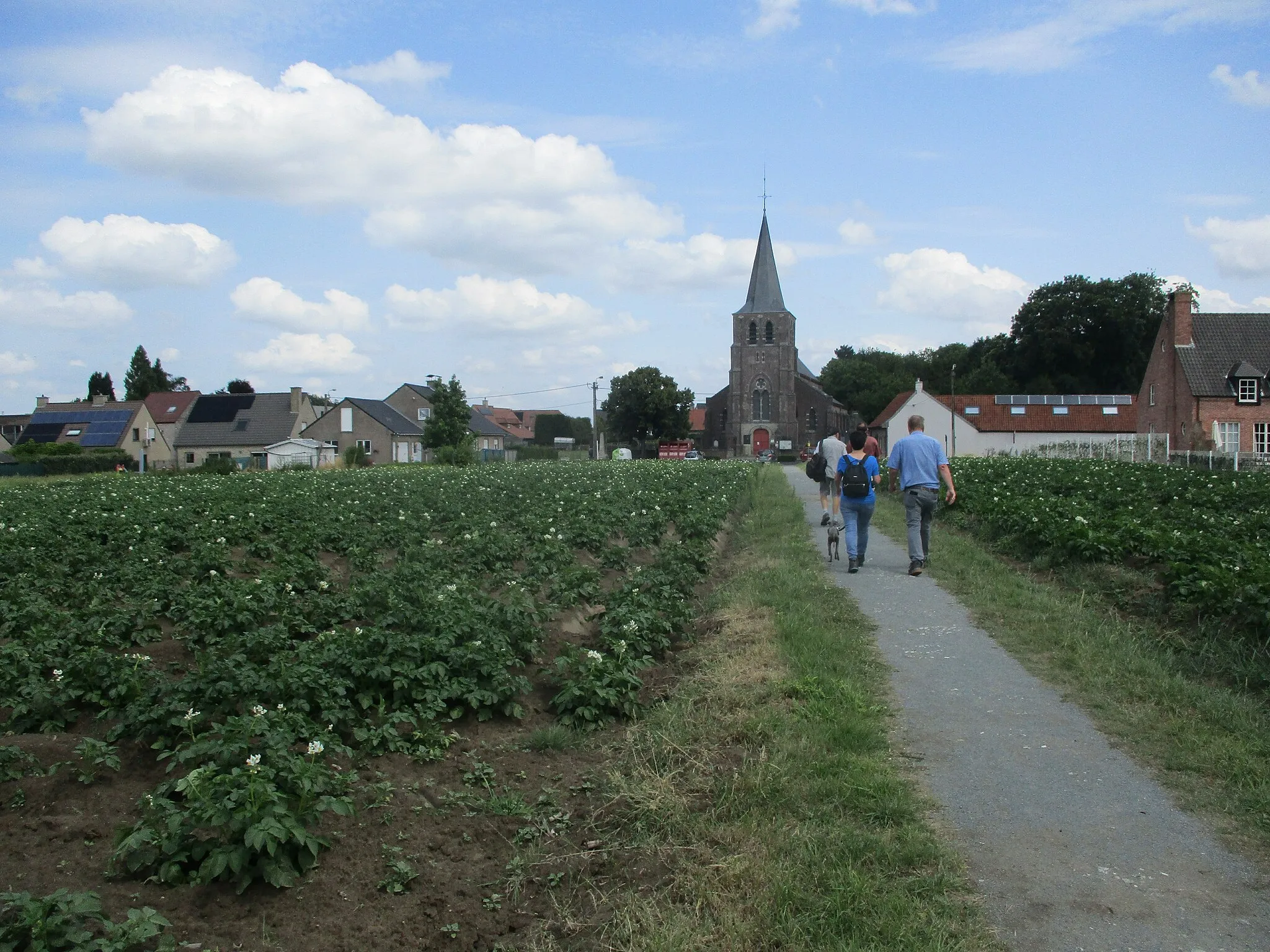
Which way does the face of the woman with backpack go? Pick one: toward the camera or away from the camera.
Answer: away from the camera

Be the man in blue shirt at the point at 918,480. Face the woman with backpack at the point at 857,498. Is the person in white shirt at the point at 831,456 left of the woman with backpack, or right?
right

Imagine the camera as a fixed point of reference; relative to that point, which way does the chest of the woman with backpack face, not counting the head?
away from the camera

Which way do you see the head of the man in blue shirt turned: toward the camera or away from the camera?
away from the camera

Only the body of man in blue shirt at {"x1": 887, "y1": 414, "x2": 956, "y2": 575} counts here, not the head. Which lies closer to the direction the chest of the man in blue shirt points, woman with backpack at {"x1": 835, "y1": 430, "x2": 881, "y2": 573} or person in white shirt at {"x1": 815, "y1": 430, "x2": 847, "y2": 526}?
the person in white shirt

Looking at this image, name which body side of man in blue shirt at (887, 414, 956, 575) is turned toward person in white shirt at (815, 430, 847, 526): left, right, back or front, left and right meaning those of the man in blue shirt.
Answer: front

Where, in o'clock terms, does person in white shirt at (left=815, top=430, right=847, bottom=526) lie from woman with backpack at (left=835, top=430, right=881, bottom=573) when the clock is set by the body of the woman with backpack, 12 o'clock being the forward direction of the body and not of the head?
The person in white shirt is roughly at 12 o'clock from the woman with backpack.

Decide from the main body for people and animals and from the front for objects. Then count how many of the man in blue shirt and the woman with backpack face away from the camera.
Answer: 2

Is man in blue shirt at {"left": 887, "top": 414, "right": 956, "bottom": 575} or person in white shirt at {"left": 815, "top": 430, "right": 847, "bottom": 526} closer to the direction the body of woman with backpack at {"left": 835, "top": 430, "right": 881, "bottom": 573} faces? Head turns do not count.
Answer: the person in white shirt

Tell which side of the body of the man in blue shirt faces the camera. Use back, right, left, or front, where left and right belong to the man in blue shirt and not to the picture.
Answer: back

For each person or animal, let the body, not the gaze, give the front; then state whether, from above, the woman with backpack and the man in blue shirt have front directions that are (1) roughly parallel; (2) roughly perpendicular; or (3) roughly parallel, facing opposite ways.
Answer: roughly parallel
